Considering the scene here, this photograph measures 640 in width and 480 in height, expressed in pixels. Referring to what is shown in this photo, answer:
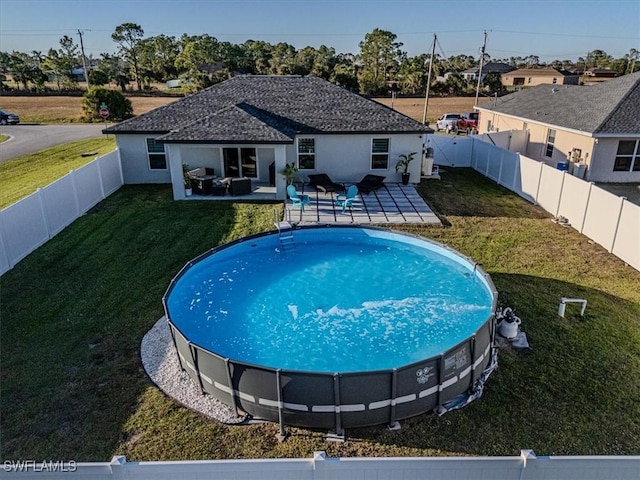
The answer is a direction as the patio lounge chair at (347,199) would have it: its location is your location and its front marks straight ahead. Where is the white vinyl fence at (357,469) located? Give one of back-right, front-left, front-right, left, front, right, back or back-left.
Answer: front-left

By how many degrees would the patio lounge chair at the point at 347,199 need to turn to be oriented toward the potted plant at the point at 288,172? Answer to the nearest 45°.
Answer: approximately 90° to its right

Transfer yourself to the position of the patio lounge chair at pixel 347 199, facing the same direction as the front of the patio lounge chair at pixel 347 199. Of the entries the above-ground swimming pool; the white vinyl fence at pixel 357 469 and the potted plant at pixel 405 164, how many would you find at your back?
1

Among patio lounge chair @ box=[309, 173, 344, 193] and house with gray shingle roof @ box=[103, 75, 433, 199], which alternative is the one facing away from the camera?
the house with gray shingle roof

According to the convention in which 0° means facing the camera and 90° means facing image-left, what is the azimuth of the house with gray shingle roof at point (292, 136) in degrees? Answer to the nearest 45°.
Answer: approximately 180°

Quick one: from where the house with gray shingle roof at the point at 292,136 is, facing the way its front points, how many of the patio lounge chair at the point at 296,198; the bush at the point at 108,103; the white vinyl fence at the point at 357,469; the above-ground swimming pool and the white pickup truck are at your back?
3

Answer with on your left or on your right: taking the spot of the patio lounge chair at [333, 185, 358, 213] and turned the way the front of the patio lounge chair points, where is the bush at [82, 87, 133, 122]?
on your right

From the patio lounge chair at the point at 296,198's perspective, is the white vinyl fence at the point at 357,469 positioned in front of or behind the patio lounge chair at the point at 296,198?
in front

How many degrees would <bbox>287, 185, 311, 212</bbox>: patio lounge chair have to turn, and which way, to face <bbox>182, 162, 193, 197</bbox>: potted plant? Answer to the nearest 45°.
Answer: approximately 135° to its right

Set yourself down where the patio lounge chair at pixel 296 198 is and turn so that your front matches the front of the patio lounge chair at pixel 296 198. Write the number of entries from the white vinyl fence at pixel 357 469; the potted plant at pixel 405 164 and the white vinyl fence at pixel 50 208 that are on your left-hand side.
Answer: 1

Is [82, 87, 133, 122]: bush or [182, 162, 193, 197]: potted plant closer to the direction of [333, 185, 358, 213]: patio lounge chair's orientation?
the potted plant

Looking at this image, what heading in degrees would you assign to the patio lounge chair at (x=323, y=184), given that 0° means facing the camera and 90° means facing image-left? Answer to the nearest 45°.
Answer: approximately 315°
